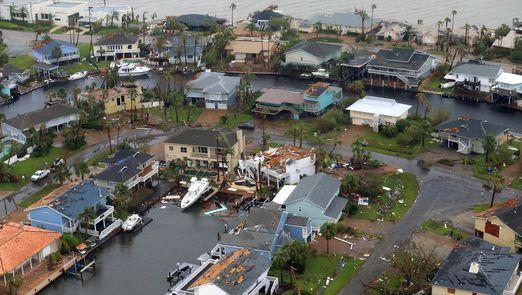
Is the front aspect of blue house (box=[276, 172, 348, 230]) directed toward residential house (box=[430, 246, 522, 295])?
yes

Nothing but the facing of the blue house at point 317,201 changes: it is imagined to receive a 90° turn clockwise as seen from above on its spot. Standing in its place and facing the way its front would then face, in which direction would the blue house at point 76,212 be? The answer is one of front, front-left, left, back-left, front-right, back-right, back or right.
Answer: front-right

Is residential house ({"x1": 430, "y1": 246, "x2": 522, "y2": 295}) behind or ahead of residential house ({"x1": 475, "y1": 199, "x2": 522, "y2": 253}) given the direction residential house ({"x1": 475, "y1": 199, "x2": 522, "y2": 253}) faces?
ahead

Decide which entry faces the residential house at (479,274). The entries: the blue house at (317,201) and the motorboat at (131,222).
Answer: the blue house

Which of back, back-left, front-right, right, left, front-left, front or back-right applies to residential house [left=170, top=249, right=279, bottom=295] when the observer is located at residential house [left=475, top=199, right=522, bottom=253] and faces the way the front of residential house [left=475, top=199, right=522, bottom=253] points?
front

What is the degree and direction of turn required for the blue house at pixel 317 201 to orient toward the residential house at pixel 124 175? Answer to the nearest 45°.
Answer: approximately 135° to its right

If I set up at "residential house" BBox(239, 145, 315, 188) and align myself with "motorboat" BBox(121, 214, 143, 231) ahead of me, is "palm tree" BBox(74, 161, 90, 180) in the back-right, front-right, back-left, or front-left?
front-right

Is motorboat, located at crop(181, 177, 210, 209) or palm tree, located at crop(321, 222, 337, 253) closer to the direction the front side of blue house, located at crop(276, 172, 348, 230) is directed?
the palm tree
